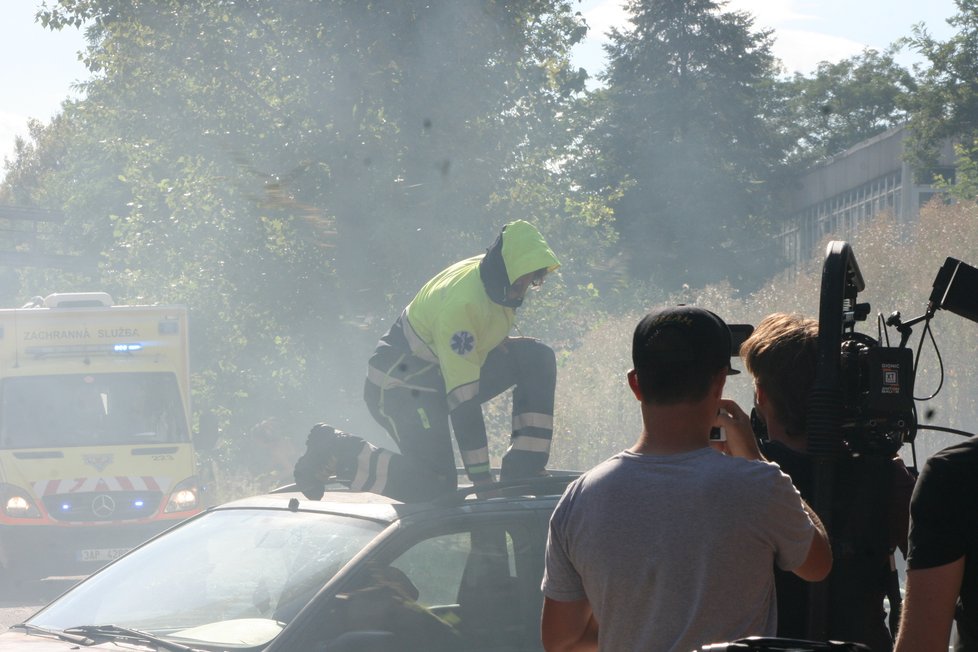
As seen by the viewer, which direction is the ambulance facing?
toward the camera

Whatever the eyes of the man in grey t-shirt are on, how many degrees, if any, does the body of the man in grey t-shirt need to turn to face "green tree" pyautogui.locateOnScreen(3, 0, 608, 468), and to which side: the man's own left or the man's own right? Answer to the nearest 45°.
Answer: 0° — they already face it

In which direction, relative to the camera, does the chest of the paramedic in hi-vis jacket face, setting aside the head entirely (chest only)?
to the viewer's right

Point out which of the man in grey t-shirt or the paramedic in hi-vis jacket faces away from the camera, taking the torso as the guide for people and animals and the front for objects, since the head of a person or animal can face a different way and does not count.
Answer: the man in grey t-shirt

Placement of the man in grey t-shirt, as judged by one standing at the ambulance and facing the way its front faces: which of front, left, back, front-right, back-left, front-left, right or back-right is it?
front

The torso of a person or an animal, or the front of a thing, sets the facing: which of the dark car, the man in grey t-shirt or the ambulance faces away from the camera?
the man in grey t-shirt

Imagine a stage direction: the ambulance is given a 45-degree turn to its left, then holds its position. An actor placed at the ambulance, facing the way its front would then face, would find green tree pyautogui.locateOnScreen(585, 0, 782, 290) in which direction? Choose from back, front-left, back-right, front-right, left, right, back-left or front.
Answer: left

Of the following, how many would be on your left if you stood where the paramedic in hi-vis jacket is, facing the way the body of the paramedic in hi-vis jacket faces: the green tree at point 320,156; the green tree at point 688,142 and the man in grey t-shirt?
2

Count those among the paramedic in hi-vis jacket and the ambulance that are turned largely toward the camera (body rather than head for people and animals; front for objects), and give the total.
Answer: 1

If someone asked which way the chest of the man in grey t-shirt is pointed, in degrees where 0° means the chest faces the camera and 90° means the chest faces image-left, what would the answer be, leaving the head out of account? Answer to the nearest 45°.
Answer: approximately 180°

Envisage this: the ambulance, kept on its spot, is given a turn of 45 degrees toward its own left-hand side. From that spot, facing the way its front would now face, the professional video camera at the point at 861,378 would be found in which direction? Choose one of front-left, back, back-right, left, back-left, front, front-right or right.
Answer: front-right

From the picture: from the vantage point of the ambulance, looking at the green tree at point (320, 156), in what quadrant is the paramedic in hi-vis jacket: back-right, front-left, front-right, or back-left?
back-right

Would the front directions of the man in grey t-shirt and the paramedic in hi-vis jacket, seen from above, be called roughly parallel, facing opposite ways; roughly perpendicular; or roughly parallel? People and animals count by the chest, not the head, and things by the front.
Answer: roughly perpendicular

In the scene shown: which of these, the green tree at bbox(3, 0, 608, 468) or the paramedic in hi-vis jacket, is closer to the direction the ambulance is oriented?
the paramedic in hi-vis jacket

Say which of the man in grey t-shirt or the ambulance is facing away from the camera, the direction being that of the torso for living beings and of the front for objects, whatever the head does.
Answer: the man in grey t-shirt

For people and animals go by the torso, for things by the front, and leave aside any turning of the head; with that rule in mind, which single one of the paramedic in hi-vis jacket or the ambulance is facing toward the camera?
the ambulance
